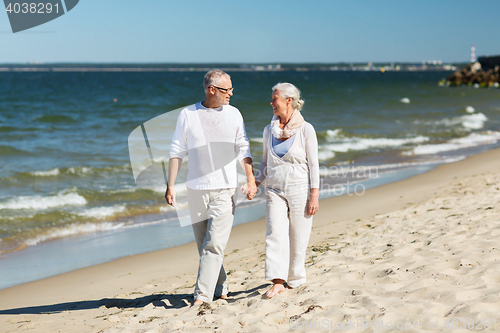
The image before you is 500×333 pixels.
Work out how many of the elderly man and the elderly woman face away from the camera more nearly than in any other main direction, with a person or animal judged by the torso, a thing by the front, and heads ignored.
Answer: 0

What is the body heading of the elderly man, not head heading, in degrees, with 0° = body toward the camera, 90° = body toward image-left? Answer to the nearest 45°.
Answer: approximately 0°

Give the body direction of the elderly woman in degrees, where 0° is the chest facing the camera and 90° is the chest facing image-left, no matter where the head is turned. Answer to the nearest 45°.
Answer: approximately 45°

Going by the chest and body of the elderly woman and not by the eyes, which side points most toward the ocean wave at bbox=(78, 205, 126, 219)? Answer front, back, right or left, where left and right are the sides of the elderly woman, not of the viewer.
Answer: right

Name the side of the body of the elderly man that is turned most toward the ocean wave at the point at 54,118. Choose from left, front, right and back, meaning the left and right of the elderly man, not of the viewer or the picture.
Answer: back

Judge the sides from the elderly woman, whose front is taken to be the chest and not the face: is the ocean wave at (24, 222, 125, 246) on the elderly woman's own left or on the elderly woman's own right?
on the elderly woman's own right

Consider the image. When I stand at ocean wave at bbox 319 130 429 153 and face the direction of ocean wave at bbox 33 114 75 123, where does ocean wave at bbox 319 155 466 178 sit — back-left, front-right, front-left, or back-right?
back-left
